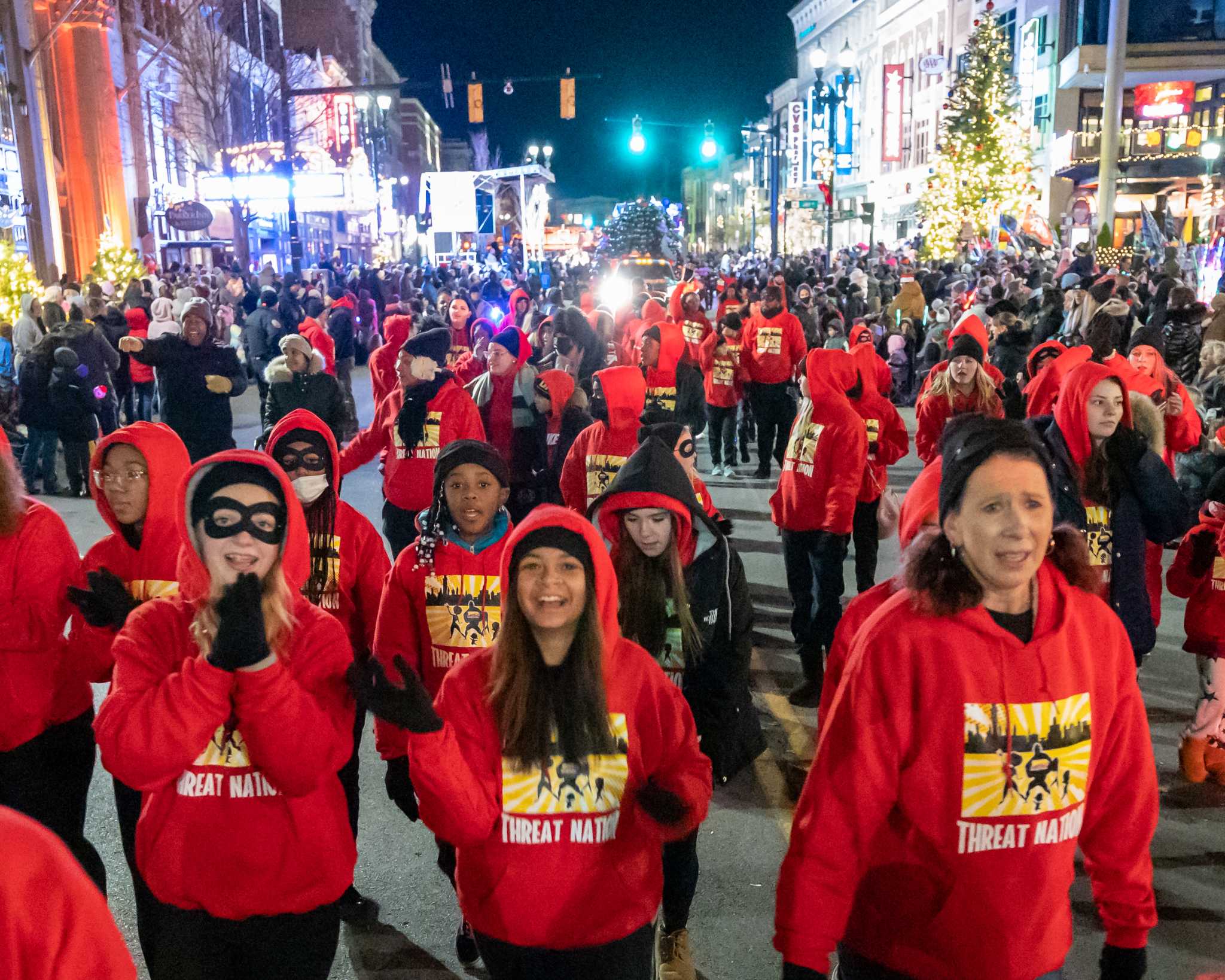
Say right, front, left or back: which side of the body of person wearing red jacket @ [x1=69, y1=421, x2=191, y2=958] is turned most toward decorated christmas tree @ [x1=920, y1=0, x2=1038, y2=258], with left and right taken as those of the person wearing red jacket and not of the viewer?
back

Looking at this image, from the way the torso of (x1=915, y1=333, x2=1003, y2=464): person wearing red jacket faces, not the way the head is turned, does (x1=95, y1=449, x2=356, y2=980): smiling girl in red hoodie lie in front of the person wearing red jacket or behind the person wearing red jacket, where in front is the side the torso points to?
in front

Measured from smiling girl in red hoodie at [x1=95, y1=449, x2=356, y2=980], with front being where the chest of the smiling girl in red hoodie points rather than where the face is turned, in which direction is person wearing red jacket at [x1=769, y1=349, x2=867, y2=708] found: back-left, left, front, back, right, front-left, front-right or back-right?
back-left

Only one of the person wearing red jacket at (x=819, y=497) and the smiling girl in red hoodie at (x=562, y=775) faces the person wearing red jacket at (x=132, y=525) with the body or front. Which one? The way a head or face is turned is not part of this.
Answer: the person wearing red jacket at (x=819, y=497)

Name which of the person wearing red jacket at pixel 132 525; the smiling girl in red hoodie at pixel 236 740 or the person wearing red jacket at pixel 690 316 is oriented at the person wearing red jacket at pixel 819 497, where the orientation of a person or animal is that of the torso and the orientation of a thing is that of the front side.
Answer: the person wearing red jacket at pixel 690 316

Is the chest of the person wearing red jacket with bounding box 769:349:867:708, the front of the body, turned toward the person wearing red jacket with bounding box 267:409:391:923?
yes

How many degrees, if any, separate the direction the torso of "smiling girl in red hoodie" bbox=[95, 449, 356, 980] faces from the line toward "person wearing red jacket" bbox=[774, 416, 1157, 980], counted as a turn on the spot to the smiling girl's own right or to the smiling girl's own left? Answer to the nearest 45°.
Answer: approximately 45° to the smiling girl's own left

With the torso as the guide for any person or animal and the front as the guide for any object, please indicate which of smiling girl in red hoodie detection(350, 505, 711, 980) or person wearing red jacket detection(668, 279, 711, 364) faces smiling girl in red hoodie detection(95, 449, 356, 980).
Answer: the person wearing red jacket
